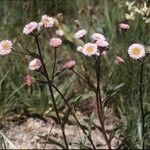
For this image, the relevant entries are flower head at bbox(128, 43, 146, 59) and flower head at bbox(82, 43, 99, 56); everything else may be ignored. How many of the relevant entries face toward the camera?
2

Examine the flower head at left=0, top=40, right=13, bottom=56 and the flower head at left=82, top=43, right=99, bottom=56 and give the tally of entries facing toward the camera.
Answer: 2

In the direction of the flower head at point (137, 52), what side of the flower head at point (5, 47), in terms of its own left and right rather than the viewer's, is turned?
left

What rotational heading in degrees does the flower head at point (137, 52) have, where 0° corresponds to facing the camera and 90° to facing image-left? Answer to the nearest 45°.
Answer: approximately 0°

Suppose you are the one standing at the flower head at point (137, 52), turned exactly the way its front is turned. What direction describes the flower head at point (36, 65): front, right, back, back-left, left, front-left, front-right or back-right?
right
